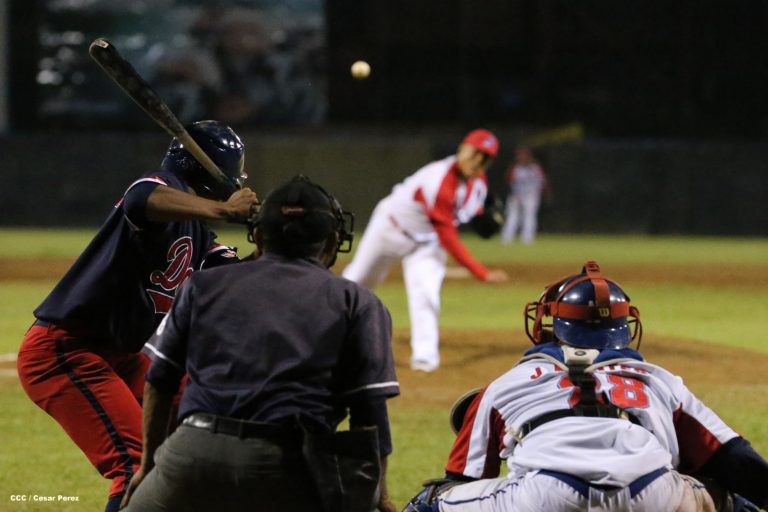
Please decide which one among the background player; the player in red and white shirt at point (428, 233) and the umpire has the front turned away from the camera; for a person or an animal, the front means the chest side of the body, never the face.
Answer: the umpire

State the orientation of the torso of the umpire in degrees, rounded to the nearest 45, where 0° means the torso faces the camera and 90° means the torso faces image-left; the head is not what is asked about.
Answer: approximately 180°

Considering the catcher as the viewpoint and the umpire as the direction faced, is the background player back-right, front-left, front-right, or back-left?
back-right

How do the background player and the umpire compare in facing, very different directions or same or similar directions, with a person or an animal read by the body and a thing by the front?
very different directions

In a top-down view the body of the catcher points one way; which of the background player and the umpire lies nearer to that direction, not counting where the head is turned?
the background player

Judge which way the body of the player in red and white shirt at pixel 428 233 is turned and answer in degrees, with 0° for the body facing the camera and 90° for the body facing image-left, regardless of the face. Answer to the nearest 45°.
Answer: approximately 315°

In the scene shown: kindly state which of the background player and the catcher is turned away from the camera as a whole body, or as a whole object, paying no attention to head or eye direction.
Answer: the catcher

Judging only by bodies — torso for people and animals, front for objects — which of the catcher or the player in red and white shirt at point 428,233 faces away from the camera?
the catcher

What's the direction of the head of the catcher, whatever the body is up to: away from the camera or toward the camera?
away from the camera

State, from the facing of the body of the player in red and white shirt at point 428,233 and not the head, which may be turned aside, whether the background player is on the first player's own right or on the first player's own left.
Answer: on the first player's own left

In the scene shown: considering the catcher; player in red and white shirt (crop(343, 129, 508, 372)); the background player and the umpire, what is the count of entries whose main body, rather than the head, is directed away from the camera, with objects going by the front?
2

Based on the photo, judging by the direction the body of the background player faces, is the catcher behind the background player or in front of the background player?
in front

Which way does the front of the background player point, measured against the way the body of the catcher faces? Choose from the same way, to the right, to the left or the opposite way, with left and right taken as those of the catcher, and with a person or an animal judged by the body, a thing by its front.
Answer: the opposite way

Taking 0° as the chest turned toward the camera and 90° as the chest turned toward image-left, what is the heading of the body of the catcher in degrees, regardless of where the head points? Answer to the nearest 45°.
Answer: approximately 180°

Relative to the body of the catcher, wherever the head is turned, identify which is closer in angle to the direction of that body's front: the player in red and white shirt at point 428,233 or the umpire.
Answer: the player in red and white shirt
